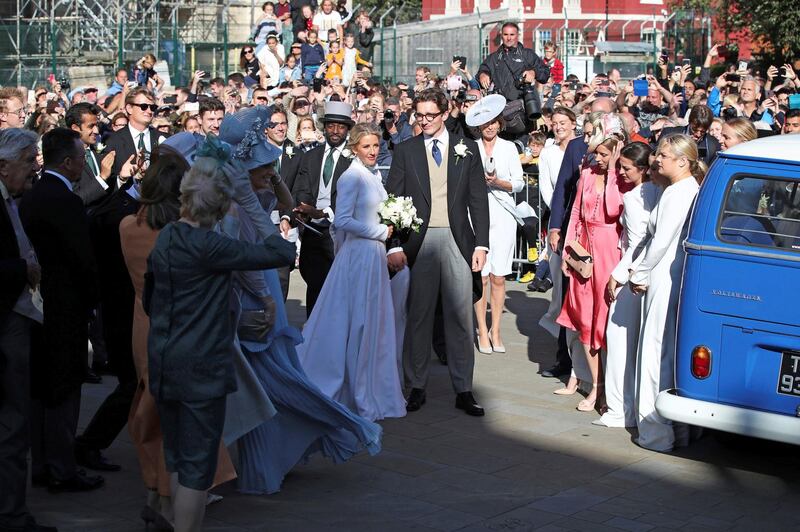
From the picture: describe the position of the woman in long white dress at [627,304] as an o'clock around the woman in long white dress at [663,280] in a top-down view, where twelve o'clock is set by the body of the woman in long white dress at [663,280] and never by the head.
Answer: the woman in long white dress at [627,304] is roughly at 2 o'clock from the woman in long white dress at [663,280].

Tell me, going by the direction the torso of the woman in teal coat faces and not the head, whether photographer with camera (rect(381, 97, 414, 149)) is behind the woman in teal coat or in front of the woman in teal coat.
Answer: in front

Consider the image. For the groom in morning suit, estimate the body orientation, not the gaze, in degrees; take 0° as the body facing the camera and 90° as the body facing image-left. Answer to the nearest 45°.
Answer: approximately 0°

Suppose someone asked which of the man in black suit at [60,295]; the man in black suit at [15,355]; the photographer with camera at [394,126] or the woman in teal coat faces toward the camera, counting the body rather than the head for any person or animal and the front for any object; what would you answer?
the photographer with camera

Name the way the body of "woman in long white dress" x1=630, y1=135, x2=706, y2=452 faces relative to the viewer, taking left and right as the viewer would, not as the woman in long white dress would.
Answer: facing to the left of the viewer

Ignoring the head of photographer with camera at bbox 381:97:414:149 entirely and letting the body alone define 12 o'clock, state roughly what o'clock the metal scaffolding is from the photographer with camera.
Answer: The metal scaffolding is roughly at 5 o'clock from the photographer with camera.

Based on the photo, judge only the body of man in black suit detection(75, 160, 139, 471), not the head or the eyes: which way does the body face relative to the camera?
to the viewer's right

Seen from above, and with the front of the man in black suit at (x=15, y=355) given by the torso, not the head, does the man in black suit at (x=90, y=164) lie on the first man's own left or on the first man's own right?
on the first man's own left

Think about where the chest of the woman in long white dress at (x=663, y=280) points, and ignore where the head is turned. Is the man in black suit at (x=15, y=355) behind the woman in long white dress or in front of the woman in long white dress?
in front
